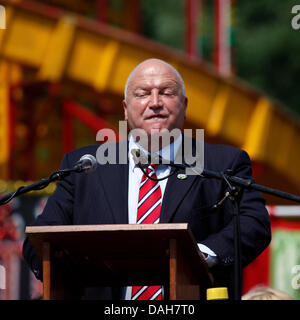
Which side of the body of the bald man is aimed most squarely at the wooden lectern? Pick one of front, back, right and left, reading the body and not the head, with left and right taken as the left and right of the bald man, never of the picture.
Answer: front

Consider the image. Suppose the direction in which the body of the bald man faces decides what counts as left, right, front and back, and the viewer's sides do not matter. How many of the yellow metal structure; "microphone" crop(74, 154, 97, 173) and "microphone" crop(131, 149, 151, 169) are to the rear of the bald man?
1

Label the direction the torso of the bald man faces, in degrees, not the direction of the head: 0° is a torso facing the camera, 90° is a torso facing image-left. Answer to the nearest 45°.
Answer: approximately 0°

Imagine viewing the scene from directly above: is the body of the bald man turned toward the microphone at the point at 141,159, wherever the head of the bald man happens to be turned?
yes

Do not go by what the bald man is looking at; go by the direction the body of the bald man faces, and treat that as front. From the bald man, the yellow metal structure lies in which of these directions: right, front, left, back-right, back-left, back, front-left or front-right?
back
